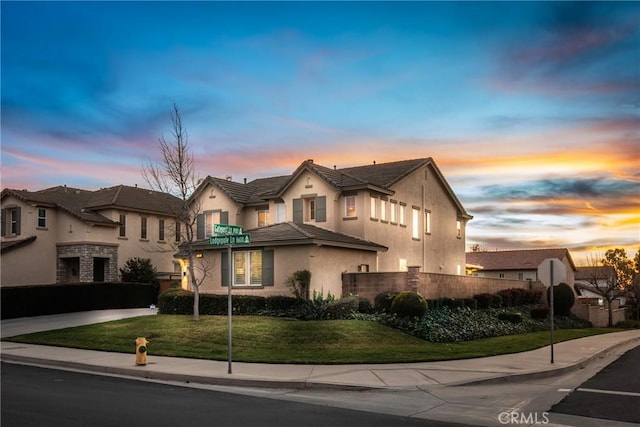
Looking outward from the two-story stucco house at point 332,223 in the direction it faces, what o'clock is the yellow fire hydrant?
The yellow fire hydrant is roughly at 11 o'clock from the two-story stucco house.

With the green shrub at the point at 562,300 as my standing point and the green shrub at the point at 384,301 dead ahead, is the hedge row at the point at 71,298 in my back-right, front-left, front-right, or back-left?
front-right

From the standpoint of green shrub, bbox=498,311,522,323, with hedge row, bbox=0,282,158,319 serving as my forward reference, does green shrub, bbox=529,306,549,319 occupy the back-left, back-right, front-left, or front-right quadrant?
back-right

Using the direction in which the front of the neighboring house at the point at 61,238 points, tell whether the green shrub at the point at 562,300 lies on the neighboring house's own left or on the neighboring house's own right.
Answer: on the neighboring house's own left

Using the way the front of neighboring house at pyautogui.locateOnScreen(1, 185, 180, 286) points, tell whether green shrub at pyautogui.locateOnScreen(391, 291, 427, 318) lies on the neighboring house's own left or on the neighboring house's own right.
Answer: on the neighboring house's own left

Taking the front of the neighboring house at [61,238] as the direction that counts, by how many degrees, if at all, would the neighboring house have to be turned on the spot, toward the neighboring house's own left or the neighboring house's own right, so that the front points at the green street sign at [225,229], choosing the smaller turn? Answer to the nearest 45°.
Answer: approximately 45° to the neighboring house's own left

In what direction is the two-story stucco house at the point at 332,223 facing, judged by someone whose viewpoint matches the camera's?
facing the viewer and to the left of the viewer

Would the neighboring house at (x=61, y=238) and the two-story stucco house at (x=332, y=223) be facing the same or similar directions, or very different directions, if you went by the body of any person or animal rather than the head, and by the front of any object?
same or similar directions

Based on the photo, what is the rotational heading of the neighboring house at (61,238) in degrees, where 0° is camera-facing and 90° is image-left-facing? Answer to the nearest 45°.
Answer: approximately 45°

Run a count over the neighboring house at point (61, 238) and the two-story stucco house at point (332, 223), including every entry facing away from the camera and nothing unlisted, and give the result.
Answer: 0
